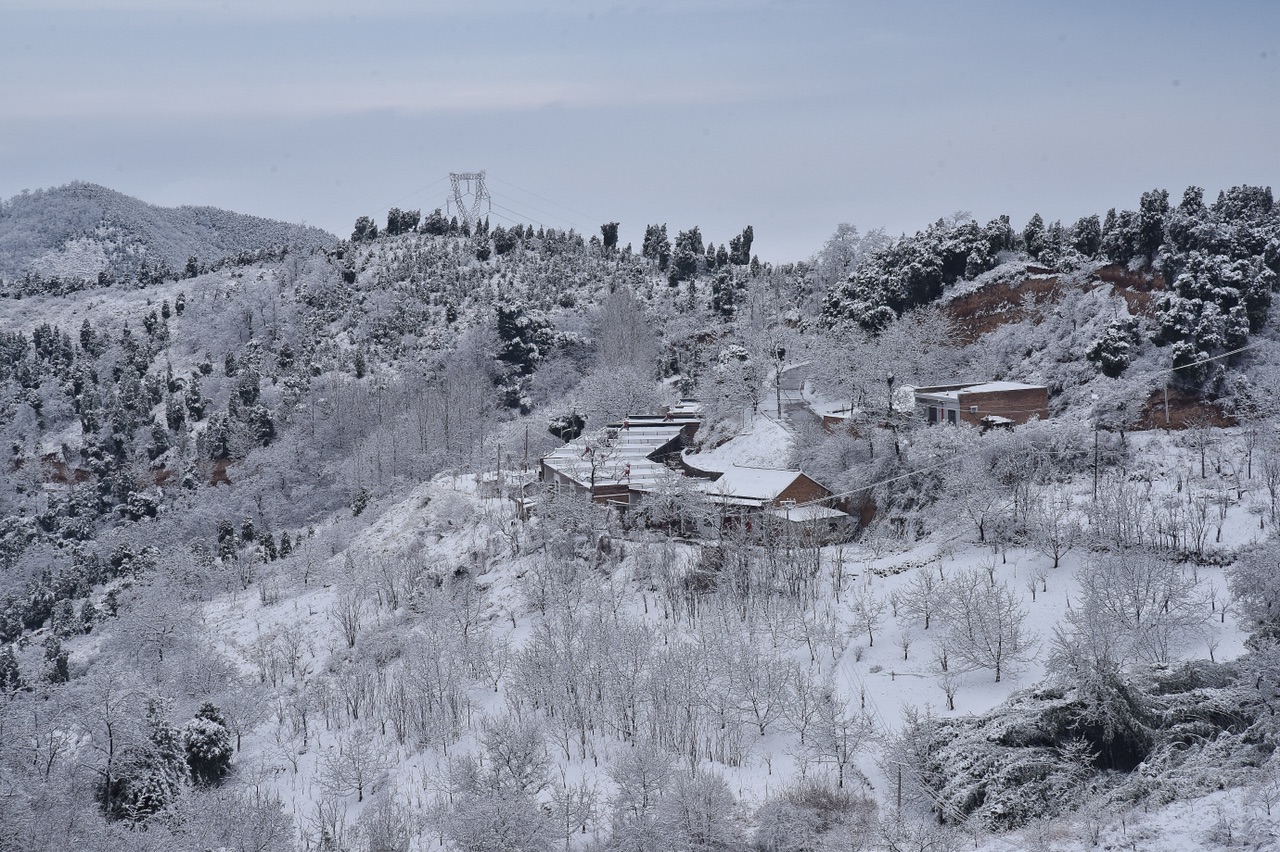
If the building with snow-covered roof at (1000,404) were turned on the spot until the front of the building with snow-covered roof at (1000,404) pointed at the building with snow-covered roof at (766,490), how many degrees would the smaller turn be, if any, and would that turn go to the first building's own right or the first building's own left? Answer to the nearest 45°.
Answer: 0° — it already faces it

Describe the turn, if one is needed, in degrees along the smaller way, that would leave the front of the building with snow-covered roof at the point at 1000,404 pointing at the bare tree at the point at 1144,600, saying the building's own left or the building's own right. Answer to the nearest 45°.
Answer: approximately 45° to the building's own left

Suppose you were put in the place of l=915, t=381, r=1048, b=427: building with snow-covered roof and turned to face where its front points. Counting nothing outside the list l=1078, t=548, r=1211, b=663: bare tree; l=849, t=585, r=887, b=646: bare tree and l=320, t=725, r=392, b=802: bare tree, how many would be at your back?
0

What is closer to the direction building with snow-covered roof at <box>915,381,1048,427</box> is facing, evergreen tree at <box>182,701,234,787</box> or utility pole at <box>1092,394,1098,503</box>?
the evergreen tree

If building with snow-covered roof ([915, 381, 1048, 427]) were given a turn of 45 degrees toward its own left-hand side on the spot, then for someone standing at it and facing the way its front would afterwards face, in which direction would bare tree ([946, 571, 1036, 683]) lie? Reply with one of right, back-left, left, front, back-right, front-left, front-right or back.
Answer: front

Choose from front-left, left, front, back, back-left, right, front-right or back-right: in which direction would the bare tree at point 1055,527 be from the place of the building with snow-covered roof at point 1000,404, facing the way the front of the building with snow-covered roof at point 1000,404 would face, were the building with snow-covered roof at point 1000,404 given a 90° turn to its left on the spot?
front-right

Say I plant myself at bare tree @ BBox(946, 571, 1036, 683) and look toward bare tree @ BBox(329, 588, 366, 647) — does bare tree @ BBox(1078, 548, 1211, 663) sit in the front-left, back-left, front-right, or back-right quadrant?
back-right

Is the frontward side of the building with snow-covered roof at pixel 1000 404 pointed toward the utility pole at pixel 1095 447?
no

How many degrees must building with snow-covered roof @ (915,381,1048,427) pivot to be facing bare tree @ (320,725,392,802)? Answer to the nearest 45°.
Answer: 0° — it already faces it

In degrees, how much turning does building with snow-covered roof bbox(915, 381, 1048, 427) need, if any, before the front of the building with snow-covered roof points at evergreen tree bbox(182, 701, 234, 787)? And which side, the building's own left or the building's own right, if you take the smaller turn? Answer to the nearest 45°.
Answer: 0° — it already faces it

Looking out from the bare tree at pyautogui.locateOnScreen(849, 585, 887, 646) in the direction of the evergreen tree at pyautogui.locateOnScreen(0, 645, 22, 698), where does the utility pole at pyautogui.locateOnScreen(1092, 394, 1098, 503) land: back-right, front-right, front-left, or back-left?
back-right

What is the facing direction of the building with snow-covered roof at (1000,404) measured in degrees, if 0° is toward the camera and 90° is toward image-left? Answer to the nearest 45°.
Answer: approximately 45°
